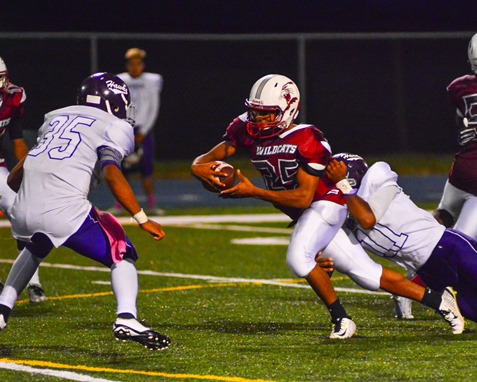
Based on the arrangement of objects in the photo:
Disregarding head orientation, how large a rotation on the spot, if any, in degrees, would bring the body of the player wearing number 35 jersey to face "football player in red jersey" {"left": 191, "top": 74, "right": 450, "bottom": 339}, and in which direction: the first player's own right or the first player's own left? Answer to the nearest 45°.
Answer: approximately 45° to the first player's own right

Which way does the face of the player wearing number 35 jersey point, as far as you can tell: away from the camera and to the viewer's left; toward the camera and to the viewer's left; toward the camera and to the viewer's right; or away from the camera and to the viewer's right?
away from the camera and to the viewer's right

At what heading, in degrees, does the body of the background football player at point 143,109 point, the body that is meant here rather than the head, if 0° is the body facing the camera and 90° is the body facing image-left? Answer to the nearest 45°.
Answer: approximately 0°

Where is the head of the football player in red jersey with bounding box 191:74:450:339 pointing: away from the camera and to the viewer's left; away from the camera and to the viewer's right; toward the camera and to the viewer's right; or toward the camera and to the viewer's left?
toward the camera and to the viewer's left

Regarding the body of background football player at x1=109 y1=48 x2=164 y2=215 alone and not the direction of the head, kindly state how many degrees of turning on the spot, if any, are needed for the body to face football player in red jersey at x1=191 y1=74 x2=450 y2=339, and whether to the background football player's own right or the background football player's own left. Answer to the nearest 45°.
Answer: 0° — they already face them

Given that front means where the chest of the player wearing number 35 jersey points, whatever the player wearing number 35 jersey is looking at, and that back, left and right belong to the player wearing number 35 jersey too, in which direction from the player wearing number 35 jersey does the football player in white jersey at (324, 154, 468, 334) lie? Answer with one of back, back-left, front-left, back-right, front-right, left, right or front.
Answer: front-right

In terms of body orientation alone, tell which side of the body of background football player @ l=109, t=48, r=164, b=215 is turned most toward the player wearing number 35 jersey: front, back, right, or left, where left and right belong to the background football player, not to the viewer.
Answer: front

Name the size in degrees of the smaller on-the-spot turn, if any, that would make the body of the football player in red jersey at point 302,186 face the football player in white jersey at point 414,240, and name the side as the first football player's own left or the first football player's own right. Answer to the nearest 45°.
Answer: approximately 135° to the first football player's own left

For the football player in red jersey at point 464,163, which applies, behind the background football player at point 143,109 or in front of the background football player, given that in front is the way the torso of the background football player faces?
in front

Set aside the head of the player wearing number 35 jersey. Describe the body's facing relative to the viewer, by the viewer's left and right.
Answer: facing away from the viewer and to the right of the viewer
